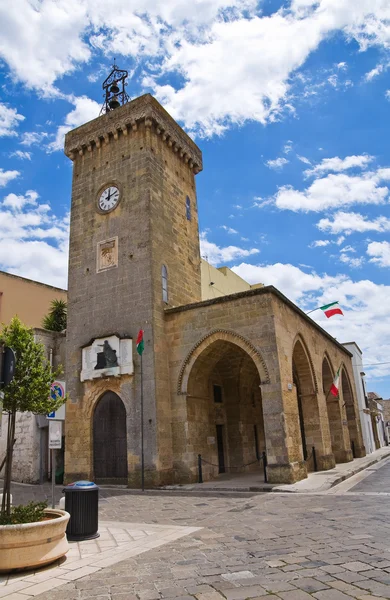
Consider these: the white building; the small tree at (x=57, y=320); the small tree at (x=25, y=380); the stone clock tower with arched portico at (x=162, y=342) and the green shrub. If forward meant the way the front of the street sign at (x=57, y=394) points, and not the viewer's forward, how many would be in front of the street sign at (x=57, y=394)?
2

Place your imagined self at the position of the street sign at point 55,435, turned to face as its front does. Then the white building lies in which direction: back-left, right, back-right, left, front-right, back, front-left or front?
back-left

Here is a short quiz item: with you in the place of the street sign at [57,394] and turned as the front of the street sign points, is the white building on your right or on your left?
on your left

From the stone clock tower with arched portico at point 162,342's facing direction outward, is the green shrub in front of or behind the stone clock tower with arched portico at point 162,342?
in front

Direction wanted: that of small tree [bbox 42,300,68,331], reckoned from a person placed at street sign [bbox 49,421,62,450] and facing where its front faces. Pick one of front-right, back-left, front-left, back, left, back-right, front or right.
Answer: back

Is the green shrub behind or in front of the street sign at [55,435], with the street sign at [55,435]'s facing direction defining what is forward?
in front

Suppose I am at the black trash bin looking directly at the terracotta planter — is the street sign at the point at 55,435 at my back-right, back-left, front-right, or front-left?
back-right

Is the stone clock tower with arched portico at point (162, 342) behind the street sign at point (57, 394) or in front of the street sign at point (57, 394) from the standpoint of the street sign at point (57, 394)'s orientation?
behind

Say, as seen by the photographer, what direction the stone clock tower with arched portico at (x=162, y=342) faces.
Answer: facing the viewer and to the left of the viewer
